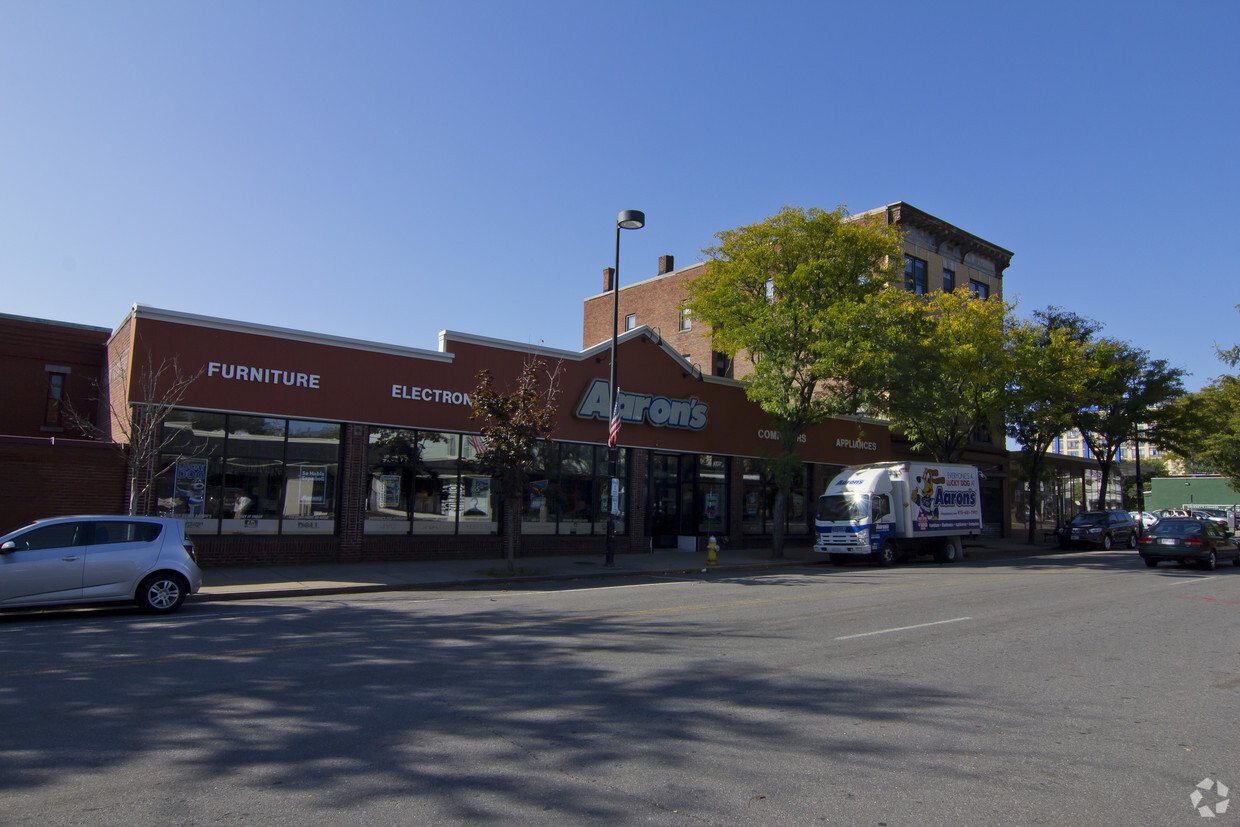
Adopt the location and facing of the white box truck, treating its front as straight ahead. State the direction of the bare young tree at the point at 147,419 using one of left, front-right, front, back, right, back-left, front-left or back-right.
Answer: front

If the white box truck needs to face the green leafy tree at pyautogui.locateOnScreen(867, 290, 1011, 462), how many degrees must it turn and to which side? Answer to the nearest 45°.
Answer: approximately 135° to its right

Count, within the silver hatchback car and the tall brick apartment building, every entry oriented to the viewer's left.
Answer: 1

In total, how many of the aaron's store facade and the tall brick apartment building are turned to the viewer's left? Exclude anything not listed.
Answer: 0

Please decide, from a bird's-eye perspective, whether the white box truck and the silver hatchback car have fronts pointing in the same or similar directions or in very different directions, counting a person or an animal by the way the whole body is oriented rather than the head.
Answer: same or similar directions

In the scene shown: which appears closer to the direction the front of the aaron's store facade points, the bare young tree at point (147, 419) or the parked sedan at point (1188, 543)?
the parked sedan

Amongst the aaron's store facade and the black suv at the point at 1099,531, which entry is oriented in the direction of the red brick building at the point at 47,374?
the black suv

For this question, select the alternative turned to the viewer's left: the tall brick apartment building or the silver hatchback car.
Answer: the silver hatchback car

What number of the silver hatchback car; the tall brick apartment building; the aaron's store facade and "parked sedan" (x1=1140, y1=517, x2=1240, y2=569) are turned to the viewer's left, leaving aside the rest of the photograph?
1

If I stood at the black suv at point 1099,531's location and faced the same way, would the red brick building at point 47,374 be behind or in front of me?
in front

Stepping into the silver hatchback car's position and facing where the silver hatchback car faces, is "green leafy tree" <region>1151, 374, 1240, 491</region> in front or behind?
behind

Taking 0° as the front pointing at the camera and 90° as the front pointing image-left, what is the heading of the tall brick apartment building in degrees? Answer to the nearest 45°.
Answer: approximately 315°

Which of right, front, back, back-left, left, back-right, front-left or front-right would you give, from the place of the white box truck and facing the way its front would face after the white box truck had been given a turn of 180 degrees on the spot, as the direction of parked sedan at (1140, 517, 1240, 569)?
front-right

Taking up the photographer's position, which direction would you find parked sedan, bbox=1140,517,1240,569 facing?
facing away from the viewer and to the right of the viewer

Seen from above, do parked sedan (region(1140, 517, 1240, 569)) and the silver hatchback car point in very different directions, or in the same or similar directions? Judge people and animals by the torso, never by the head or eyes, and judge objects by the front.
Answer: very different directions

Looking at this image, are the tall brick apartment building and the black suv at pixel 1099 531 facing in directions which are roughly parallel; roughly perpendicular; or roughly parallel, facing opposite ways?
roughly perpendicular

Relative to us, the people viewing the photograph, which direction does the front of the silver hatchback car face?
facing to the left of the viewer

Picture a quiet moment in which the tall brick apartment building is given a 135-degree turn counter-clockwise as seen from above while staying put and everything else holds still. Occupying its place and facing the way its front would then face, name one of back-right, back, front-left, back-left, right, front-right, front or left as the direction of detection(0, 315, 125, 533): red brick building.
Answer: back-left
